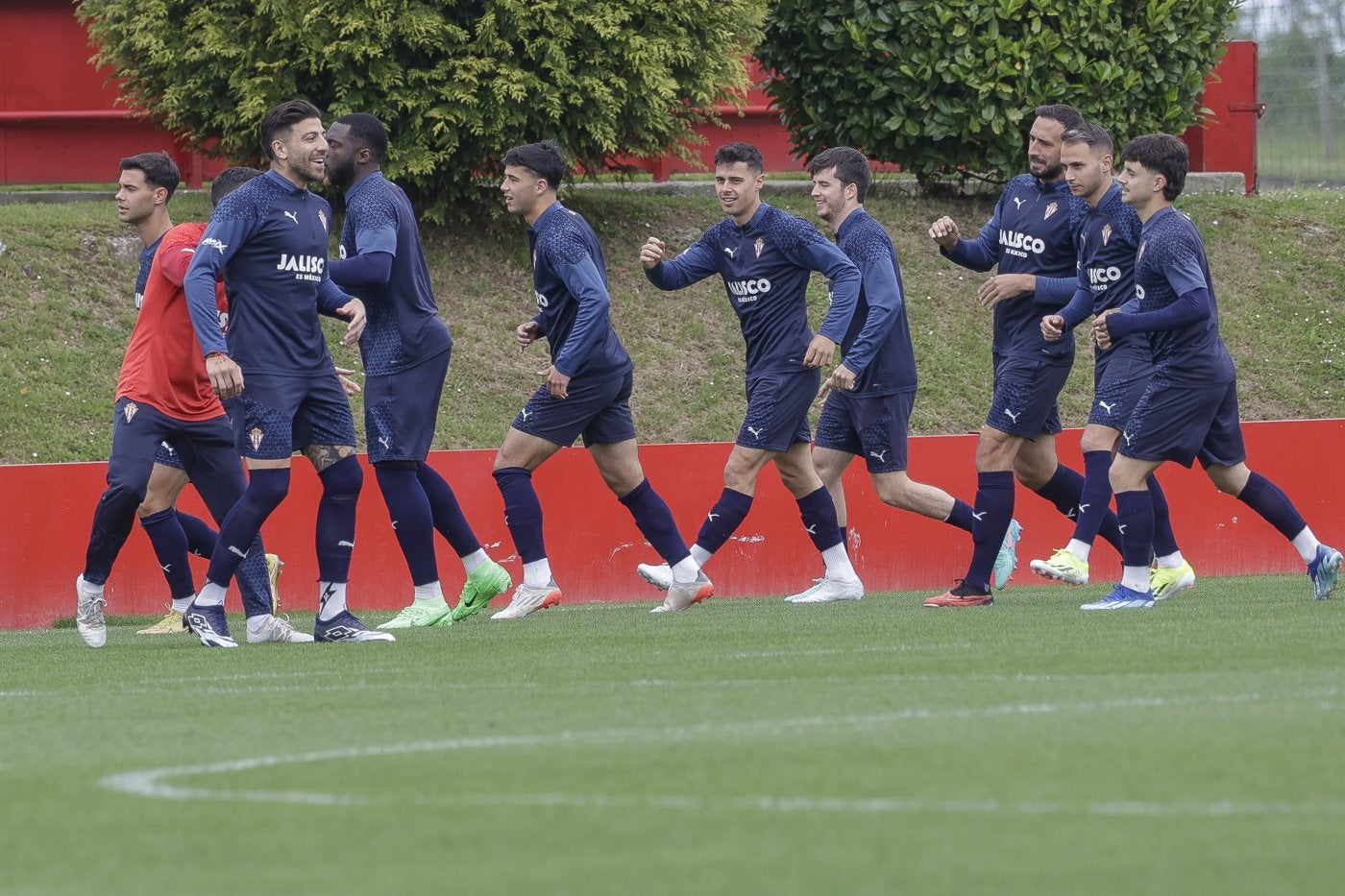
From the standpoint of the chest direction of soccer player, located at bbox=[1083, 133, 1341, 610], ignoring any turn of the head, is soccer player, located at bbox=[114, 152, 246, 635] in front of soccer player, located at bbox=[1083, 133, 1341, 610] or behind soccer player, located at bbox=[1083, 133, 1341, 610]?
in front

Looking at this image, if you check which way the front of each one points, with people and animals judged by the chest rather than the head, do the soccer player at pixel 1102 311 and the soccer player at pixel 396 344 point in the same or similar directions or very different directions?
same or similar directions

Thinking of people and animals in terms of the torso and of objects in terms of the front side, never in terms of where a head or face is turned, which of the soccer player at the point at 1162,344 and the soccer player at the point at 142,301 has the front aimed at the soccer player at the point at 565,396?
the soccer player at the point at 1162,344

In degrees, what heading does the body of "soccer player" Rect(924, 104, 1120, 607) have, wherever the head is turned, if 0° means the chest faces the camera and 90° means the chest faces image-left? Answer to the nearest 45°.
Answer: approximately 45°

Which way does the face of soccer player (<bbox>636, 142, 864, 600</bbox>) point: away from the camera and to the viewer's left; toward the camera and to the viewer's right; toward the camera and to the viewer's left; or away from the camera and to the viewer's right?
toward the camera and to the viewer's left

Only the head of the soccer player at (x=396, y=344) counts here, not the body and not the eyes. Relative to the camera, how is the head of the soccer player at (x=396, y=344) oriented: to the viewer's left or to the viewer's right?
to the viewer's left

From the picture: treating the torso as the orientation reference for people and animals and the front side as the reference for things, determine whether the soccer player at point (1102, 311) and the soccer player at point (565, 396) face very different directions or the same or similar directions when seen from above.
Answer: same or similar directions

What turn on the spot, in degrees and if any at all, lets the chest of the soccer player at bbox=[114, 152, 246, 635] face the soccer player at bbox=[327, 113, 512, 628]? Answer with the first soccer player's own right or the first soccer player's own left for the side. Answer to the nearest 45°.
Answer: approximately 135° to the first soccer player's own left

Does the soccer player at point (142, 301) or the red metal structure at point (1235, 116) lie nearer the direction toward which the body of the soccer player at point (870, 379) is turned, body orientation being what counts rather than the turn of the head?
the soccer player

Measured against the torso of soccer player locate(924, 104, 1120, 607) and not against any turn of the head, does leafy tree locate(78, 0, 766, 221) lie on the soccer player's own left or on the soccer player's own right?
on the soccer player's own right

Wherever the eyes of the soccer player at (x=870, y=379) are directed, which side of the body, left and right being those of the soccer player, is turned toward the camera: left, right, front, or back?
left

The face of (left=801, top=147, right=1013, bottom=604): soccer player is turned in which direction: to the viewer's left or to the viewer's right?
to the viewer's left

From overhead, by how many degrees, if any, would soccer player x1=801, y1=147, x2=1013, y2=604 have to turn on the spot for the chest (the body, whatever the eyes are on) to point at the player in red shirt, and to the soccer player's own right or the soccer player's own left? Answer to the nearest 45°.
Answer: approximately 45° to the soccer player's own left

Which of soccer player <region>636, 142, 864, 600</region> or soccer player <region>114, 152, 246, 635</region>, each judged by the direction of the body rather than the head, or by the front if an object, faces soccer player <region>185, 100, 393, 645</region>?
soccer player <region>636, 142, 864, 600</region>

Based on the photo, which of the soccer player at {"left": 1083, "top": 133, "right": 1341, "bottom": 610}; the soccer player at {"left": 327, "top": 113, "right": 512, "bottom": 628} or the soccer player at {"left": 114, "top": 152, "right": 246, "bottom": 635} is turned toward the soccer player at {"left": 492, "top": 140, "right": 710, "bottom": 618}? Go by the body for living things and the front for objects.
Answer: the soccer player at {"left": 1083, "top": 133, "right": 1341, "bottom": 610}

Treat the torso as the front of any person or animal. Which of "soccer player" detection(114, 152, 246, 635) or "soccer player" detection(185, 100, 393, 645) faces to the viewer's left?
"soccer player" detection(114, 152, 246, 635)

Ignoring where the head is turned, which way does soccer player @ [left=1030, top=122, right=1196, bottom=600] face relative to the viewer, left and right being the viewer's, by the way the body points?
facing the viewer and to the left of the viewer

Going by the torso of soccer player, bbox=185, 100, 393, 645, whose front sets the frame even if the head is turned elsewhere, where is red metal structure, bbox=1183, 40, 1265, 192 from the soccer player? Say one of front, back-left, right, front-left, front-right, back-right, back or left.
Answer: left

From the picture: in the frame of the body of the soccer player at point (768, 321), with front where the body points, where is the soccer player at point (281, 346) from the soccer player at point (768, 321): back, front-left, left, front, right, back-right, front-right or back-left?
front
